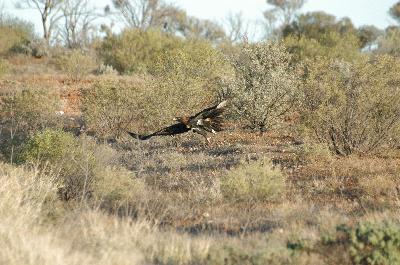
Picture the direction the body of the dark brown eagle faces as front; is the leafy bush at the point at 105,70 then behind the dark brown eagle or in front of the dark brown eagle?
in front

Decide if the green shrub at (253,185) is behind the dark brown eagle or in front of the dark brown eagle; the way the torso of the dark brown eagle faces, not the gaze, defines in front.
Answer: behind

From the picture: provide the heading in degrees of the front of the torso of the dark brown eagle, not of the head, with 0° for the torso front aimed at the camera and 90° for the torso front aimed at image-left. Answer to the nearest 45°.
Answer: approximately 135°

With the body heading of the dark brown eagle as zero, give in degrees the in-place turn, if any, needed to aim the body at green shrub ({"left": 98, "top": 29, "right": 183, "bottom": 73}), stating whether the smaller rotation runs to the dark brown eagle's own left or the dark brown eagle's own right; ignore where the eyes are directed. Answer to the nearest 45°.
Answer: approximately 45° to the dark brown eagle's own right

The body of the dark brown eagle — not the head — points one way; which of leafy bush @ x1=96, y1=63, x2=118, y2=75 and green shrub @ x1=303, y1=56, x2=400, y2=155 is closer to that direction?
the leafy bush

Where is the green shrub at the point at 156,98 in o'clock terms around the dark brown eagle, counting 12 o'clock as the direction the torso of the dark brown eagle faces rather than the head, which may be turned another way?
The green shrub is roughly at 1 o'clock from the dark brown eagle.

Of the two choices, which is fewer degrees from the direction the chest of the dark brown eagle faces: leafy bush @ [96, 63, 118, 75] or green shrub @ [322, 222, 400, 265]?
the leafy bush

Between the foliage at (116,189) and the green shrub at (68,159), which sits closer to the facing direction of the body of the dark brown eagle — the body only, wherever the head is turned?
the green shrub

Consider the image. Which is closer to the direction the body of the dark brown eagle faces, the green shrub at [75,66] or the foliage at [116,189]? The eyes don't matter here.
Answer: the green shrub

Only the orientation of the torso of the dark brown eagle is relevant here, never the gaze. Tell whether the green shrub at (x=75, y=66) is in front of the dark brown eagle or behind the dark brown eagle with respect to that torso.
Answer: in front
